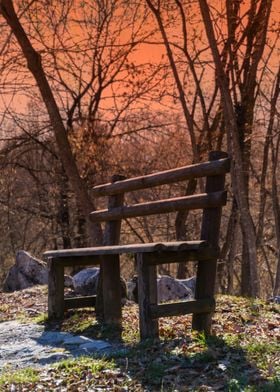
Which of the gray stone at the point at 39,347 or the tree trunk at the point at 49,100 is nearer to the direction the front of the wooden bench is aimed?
the gray stone

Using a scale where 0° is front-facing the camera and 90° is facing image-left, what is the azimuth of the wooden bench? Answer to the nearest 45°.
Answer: approximately 45°

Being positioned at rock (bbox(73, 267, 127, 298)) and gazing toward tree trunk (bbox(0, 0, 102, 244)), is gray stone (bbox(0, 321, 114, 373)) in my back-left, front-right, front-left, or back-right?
back-left

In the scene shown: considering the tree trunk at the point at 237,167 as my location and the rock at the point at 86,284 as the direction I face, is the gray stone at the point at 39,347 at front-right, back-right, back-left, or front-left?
front-left

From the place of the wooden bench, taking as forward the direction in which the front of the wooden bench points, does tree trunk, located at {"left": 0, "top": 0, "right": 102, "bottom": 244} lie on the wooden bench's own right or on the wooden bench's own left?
on the wooden bench's own right

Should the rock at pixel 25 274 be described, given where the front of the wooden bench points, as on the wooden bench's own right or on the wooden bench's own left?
on the wooden bench's own right

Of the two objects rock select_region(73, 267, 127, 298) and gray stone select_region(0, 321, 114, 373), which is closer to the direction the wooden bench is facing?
the gray stone

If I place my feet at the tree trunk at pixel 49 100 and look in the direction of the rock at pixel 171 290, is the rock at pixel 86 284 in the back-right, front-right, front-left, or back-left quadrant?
front-right

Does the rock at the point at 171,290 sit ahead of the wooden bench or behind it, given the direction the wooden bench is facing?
behind

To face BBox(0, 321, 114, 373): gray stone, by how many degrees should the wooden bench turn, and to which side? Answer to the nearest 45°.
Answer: approximately 45° to its right

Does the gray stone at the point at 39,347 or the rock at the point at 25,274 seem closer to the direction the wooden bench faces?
the gray stone

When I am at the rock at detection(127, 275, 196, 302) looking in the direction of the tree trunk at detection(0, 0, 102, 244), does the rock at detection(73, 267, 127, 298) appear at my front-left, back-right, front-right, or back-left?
front-left
